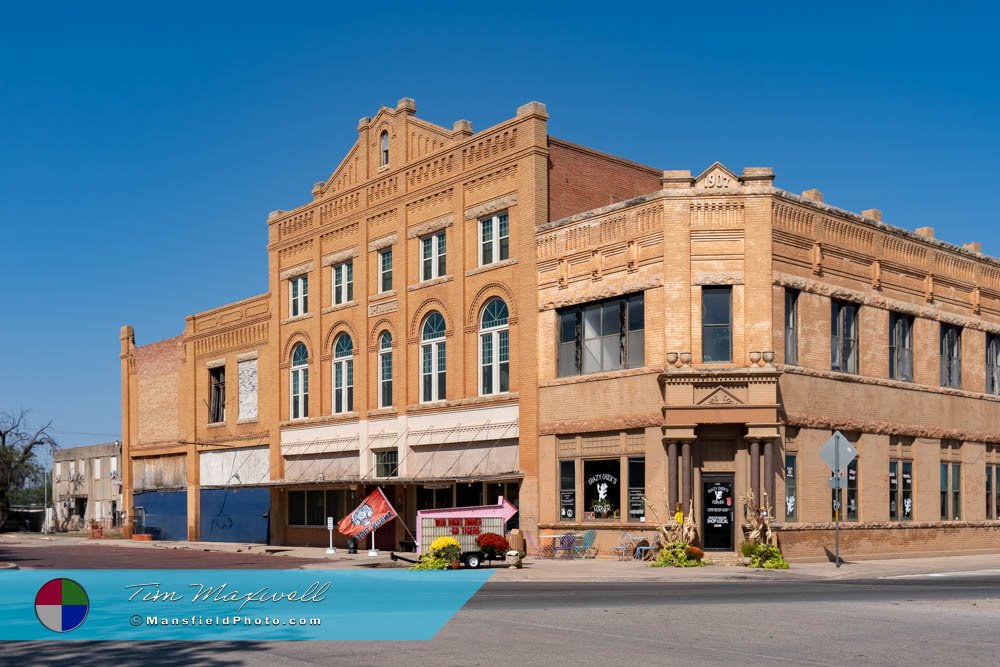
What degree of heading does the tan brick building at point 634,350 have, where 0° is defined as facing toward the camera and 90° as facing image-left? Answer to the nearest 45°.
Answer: approximately 45°

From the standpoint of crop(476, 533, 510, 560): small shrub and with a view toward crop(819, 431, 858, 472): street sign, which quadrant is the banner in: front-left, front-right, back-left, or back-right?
back-left

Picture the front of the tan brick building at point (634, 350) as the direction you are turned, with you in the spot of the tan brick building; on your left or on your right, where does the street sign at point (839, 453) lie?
on your left

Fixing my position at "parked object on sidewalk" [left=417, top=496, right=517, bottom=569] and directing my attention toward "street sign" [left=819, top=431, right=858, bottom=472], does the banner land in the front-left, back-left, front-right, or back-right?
back-left

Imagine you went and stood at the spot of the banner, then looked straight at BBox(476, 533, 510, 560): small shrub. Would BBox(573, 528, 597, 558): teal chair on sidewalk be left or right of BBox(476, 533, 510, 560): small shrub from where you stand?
left
